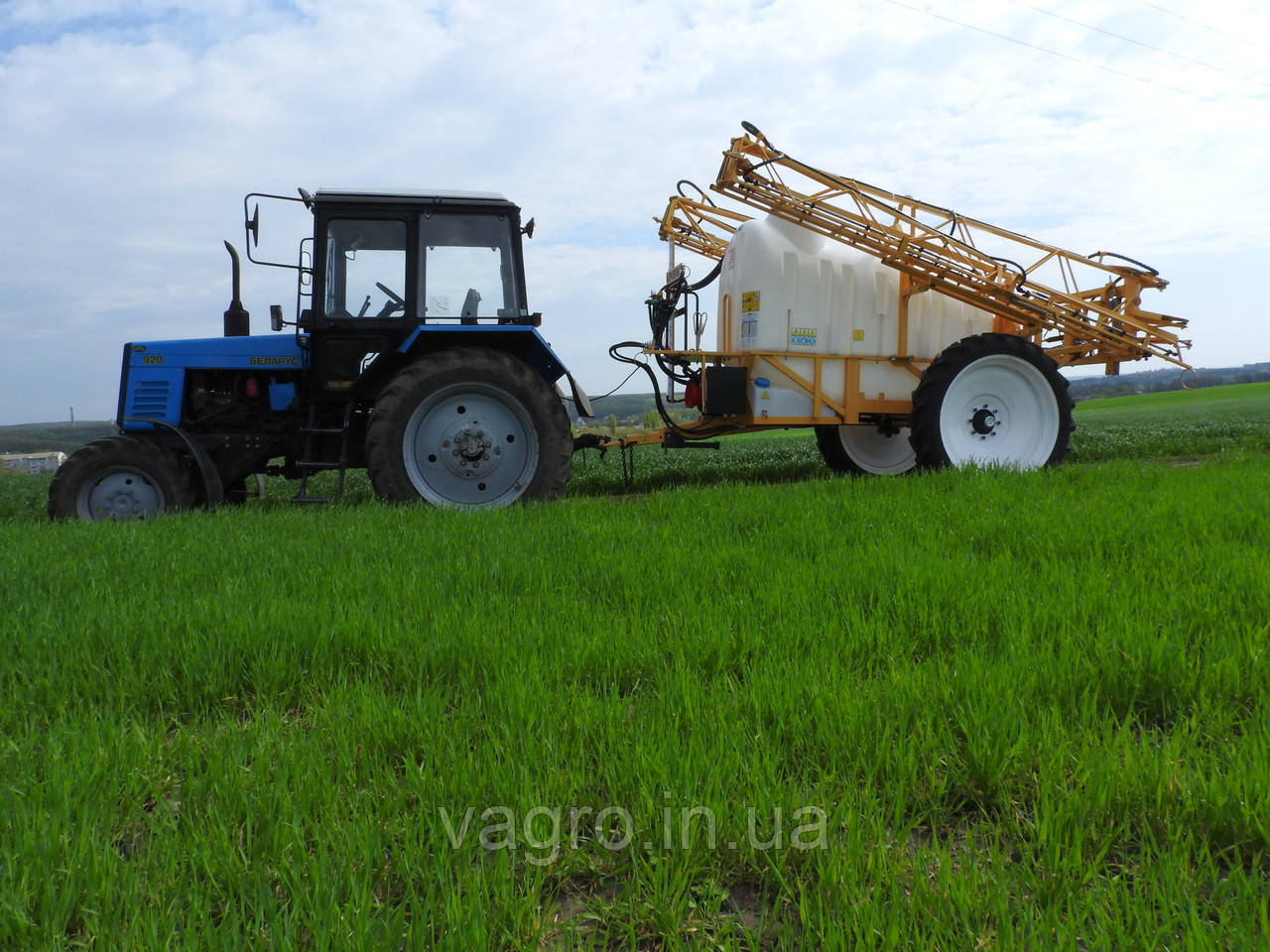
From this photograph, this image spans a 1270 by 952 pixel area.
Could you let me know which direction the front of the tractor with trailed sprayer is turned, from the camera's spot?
facing to the left of the viewer
